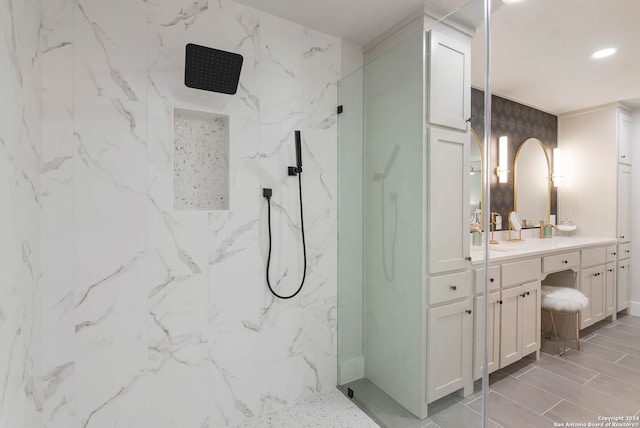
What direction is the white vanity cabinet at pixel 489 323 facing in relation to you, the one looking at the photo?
facing the viewer and to the right of the viewer

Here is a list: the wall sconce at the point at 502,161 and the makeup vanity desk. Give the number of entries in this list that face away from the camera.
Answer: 0

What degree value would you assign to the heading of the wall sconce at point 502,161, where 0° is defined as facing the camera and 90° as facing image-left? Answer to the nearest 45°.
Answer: approximately 315°
